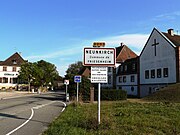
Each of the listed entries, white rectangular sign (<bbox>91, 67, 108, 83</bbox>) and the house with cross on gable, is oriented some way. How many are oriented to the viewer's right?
0

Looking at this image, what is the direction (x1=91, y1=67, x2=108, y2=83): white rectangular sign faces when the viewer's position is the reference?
facing the viewer

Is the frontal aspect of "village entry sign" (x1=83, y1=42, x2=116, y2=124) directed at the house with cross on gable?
no

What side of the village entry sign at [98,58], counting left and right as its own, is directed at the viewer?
front

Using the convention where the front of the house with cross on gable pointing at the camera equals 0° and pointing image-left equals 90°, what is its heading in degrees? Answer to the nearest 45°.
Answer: approximately 45°

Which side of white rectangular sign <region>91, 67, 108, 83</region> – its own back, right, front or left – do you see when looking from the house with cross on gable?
back

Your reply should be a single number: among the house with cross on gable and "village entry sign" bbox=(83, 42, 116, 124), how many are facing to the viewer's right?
0
